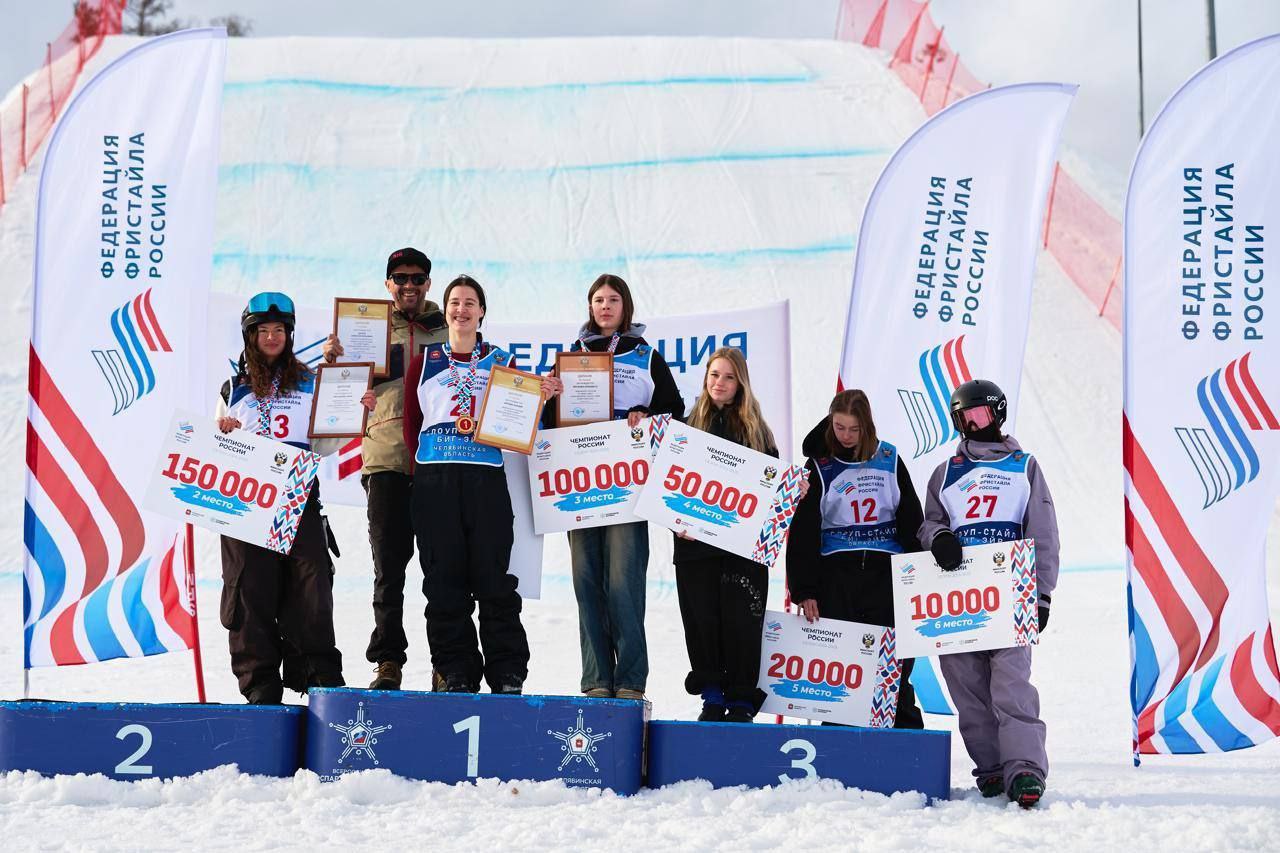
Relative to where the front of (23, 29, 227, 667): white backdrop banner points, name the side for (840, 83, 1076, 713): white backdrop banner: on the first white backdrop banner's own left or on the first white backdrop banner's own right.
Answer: on the first white backdrop banner's own left

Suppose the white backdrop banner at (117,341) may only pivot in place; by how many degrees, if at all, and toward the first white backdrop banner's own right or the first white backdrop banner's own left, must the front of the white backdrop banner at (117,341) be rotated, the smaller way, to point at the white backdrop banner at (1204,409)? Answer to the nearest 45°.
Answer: approximately 45° to the first white backdrop banner's own left

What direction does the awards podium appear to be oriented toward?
toward the camera

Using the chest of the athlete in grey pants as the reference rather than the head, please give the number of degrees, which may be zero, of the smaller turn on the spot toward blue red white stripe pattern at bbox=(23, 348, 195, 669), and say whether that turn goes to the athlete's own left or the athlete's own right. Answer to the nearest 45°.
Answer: approximately 90° to the athlete's own right

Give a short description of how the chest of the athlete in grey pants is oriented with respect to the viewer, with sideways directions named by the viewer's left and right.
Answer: facing the viewer

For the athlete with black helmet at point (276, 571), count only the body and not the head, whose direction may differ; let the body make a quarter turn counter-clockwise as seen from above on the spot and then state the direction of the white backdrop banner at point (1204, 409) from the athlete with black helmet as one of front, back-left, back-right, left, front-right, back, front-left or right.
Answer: front

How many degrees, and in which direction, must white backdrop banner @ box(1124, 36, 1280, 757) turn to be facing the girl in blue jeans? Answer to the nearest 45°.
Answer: approximately 45° to its right

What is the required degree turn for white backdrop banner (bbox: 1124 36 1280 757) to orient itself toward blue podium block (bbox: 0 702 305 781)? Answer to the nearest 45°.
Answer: approximately 45° to its right

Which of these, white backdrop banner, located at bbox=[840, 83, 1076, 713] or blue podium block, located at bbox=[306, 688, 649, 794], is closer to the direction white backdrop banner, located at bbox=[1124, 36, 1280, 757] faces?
the blue podium block

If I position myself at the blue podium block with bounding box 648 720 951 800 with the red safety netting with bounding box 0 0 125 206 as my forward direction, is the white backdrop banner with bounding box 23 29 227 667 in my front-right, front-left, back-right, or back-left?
front-left

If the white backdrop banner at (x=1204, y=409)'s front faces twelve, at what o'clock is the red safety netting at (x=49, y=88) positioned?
The red safety netting is roughly at 4 o'clock from the white backdrop banner.

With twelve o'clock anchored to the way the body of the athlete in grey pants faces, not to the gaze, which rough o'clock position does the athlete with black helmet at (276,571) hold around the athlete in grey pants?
The athlete with black helmet is roughly at 3 o'clock from the athlete in grey pants.

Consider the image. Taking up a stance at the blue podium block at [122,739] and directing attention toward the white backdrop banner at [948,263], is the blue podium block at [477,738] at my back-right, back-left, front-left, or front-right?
front-right

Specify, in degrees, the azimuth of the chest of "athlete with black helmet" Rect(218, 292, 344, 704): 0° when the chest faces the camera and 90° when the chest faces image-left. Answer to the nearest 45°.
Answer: approximately 0°

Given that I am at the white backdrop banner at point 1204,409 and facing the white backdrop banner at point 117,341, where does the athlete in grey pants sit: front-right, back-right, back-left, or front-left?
front-left
